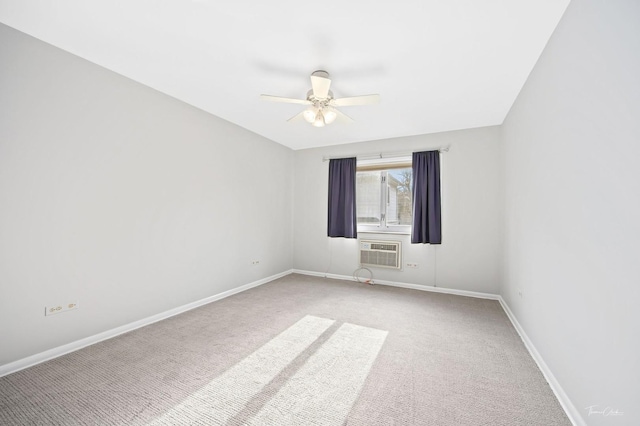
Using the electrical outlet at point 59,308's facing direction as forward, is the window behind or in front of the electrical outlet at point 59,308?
in front

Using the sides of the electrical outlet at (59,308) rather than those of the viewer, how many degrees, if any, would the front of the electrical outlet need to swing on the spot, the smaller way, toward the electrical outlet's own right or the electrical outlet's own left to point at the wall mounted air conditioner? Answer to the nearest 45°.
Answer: approximately 45° to the electrical outlet's own left

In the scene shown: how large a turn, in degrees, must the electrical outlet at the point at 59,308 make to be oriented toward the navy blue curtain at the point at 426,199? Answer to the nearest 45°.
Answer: approximately 45° to its left

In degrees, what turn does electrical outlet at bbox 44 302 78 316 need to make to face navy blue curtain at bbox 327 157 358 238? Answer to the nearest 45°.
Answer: approximately 45° to its left

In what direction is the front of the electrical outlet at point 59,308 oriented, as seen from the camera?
facing the viewer and to the right of the viewer

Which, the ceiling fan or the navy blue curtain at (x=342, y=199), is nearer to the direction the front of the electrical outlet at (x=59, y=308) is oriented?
the ceiling fan

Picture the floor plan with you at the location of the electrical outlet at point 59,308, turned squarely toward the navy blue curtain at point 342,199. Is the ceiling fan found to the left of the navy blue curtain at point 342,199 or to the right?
right
